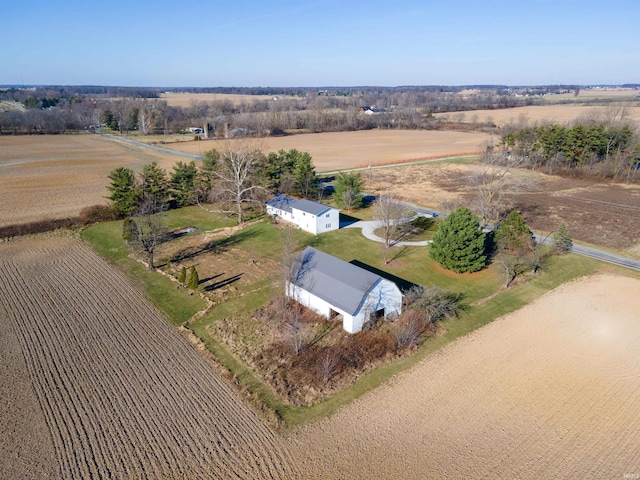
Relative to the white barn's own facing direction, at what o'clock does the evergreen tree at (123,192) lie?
The evergreen tree is roughly at 6 o'clock from the white barn.

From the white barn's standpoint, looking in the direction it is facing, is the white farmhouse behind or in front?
behind

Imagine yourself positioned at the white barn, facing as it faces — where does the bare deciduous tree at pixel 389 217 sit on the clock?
The bare deciduous tree is roughly at 8 o'clock from the white barn.

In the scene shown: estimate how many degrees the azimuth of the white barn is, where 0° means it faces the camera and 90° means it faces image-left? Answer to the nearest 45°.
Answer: approximately 315°

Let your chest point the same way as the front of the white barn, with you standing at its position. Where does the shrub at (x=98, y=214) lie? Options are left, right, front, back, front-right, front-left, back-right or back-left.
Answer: back

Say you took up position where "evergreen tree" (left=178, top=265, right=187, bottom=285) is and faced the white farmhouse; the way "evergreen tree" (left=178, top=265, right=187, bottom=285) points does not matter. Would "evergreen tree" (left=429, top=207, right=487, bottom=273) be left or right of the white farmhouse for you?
right

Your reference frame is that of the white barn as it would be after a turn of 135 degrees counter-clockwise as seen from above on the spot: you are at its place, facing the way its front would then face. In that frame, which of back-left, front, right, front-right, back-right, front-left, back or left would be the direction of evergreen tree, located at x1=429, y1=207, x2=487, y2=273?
front-right
